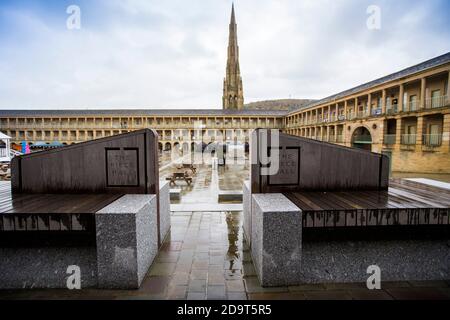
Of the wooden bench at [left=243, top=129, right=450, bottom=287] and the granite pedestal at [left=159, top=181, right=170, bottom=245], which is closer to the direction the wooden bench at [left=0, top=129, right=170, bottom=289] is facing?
the wooden bench

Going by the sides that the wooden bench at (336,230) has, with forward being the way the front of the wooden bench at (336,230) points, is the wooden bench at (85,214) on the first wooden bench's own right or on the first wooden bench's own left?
on the first wooden bench's own right

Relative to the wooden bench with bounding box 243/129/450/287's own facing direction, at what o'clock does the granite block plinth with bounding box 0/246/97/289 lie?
The granite block plinth is roughly at 2 o'clock from the wooden bench.

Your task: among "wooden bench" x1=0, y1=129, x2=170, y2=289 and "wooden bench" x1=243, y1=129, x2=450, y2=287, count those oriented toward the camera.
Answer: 2

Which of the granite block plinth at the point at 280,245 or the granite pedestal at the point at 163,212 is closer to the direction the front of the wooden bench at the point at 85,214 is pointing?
the granite block plinth

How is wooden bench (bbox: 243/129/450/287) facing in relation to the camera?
toward the camera

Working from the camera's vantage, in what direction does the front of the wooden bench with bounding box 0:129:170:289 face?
facing the viewer

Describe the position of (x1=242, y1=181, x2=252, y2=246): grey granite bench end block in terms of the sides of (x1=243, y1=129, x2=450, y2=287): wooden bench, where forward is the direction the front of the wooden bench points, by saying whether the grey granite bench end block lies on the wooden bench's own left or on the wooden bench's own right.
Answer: on the wooden bench's own right

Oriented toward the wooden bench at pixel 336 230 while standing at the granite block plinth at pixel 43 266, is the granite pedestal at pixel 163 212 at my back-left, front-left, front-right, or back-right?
front-left

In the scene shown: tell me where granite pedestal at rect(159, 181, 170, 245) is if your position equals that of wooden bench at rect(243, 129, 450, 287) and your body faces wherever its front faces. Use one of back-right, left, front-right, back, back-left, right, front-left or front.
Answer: right

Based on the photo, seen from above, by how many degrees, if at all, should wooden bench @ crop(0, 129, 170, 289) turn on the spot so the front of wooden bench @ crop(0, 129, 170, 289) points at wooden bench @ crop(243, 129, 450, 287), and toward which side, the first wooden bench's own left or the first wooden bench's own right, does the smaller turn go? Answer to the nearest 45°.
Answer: approximately 45° to the first wooden bench's own left

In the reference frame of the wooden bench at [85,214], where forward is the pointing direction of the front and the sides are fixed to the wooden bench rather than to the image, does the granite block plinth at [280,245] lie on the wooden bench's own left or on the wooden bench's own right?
on the wooden bench's own left

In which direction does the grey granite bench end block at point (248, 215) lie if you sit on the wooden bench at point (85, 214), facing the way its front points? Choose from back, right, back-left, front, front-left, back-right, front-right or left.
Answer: left
